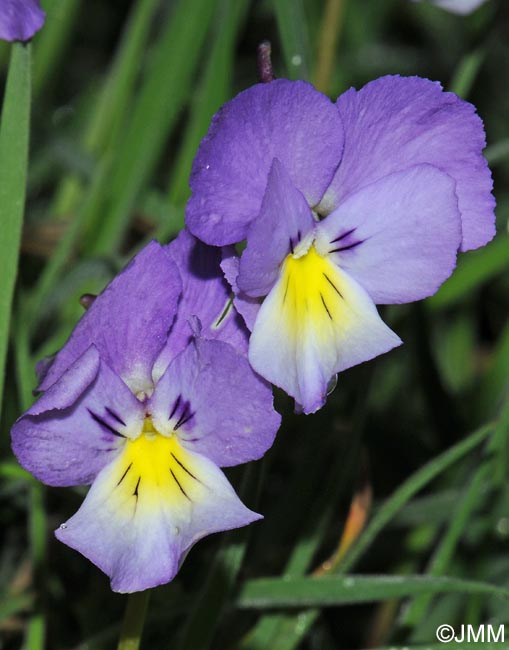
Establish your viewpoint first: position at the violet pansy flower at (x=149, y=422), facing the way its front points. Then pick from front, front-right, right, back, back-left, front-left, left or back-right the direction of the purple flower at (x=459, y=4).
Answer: back-left

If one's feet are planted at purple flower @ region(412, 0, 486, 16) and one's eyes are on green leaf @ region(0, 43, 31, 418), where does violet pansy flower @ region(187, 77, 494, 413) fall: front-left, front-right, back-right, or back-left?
front-left

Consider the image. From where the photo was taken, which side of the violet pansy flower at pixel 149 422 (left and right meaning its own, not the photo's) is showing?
front
